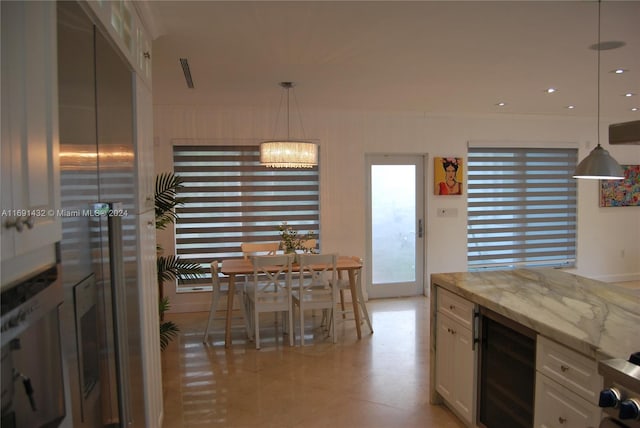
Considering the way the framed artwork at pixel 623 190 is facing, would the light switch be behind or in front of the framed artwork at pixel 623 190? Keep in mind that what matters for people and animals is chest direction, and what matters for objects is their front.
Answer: in front

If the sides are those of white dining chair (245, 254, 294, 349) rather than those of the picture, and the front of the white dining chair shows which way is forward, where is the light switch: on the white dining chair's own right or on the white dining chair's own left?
on the white dining chair's own right

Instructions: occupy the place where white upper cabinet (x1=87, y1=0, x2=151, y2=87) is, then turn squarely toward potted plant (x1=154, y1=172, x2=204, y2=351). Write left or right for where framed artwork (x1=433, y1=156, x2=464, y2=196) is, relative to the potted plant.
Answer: right

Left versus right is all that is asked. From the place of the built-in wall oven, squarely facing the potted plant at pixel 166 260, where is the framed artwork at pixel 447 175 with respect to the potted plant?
right

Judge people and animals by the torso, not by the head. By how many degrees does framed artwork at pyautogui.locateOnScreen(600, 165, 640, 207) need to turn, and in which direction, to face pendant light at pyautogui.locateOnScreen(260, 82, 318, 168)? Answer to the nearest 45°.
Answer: approximately 45° to its right

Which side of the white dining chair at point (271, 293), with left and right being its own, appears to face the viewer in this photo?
back

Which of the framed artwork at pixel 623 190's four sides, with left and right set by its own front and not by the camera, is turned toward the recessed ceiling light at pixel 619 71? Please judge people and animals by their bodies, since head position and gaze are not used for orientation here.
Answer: front

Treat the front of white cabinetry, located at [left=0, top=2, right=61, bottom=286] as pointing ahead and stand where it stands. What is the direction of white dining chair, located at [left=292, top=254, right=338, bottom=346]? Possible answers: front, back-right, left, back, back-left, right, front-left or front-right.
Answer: left

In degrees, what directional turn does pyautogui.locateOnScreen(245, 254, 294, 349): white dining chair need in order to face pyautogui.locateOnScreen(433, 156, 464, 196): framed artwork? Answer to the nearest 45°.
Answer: approximately 45° to its right

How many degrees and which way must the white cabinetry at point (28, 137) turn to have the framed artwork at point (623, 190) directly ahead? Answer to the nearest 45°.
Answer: approximately 45° to its left

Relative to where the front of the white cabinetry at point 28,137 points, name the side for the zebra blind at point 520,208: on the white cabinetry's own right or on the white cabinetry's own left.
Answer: on the white cabinetry's own left

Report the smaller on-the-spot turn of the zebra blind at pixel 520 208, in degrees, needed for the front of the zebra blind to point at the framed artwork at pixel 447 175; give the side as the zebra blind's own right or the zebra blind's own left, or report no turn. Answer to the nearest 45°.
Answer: approximately 45° to the zebra blind's own right

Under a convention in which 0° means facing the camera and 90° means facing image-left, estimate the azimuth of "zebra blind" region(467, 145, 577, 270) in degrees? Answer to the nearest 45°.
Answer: approximately 0°

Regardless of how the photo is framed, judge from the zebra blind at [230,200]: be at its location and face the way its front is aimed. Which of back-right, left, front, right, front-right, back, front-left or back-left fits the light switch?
left

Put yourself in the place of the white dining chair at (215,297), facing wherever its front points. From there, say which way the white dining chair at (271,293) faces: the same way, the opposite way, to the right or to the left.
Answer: to the left
